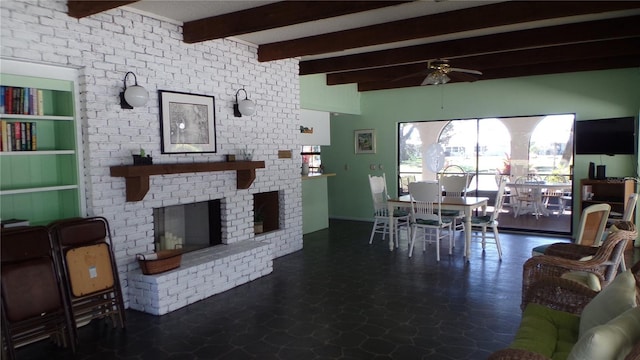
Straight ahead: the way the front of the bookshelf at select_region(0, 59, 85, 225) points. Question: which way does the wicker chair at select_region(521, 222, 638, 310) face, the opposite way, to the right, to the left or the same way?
the opposite way

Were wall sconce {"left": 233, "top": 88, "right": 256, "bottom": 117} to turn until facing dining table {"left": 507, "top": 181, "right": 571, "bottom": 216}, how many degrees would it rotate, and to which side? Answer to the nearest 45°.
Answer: approximately 45° to its left

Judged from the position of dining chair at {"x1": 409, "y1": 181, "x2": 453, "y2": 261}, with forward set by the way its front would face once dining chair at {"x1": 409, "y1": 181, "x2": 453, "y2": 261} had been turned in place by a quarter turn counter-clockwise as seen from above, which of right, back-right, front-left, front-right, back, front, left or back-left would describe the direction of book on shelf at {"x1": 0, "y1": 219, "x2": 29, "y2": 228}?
left

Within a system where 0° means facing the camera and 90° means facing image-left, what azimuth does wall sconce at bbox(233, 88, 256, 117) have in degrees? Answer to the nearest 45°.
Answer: approximately 315°

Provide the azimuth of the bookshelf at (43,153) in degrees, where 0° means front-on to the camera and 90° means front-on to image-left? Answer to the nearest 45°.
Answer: approximately 315°

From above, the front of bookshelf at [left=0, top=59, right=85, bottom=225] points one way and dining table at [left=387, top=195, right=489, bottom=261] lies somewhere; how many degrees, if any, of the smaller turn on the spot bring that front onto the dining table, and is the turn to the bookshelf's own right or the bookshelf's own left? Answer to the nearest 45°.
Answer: approximately 45° to the bookshelf's own left

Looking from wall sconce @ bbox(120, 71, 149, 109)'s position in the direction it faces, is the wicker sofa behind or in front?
in front

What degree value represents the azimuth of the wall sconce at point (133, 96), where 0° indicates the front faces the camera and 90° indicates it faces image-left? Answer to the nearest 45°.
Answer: approximately 315°

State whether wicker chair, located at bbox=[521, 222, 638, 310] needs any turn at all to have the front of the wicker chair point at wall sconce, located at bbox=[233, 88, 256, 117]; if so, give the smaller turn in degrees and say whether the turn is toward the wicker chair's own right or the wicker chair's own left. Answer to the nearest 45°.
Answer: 0° — it already faces it

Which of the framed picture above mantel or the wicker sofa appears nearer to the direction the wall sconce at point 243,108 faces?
the wicker sofa

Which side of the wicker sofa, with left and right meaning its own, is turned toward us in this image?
left

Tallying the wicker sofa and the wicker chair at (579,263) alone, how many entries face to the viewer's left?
2
